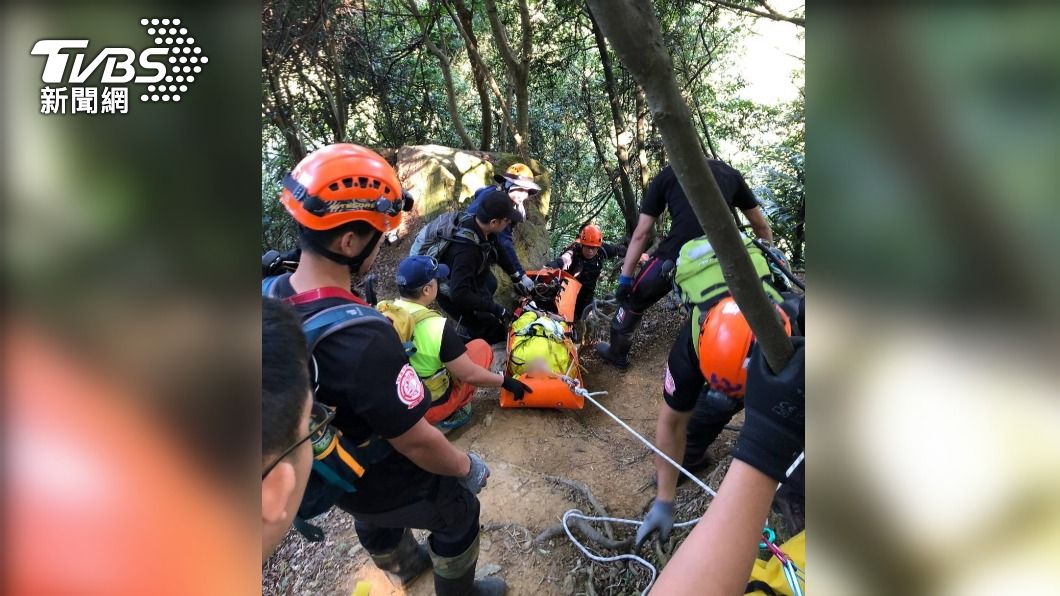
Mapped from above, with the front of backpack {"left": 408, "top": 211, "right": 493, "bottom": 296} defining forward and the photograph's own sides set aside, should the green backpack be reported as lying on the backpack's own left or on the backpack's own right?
on the backpack's own left

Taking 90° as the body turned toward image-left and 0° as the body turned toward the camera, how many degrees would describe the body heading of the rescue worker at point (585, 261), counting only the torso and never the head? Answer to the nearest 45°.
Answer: approximately 0°

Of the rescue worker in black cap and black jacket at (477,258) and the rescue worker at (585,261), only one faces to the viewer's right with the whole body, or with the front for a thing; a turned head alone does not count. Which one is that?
the rescue worker in black cap and black jacket

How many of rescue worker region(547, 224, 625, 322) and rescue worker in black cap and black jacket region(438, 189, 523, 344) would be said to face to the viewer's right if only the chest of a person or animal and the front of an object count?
1

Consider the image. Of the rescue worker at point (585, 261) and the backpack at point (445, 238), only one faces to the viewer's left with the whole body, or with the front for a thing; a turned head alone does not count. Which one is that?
the backpack

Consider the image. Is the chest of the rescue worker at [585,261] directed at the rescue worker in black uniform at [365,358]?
yes

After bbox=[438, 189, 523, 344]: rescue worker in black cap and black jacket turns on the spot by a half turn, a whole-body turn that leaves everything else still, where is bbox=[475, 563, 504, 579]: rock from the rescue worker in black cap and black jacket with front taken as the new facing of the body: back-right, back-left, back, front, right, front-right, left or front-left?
left

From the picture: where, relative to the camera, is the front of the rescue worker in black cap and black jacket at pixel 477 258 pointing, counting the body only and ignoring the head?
to the viewer's right

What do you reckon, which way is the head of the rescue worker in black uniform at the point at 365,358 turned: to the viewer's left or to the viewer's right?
to the viewer's right
